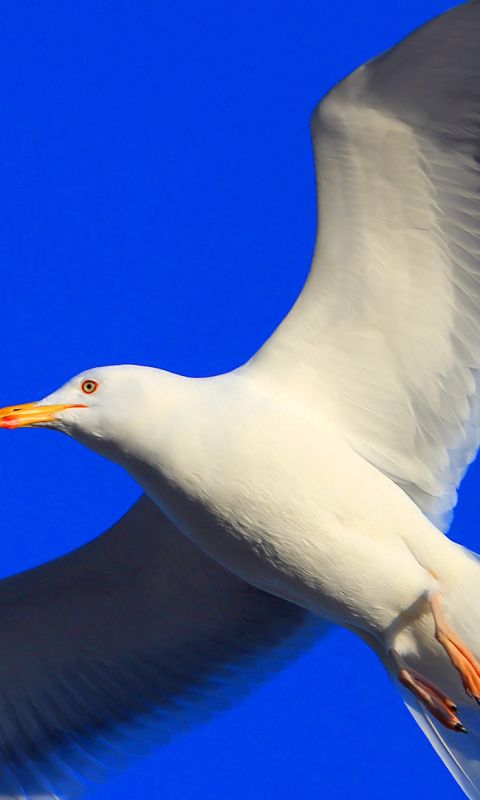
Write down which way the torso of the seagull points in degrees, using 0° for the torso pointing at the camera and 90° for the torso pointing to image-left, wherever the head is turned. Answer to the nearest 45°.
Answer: approximately 90°
